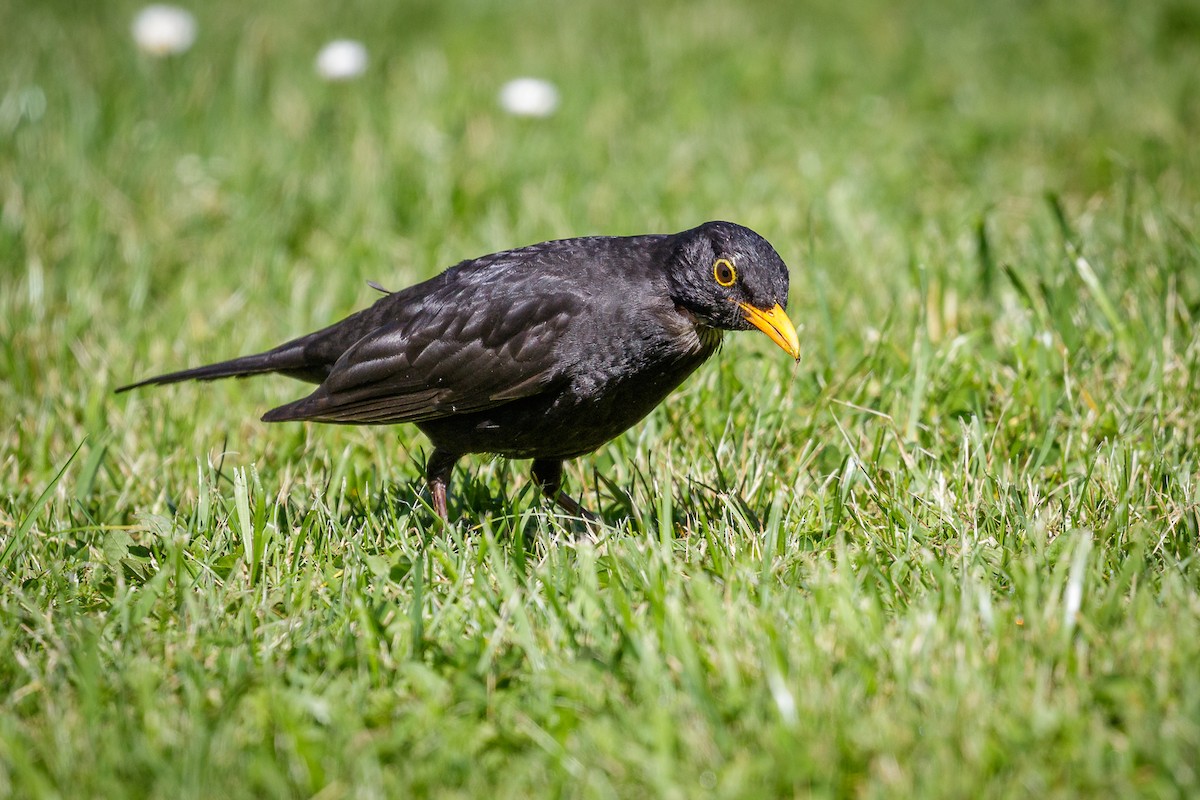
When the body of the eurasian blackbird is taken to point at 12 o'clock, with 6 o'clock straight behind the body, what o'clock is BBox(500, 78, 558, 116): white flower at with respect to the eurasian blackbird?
The white flower is roughly at 9 o'clock from the eurasian blackbird.

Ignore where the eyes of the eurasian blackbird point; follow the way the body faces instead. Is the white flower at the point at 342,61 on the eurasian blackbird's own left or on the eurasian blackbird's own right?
on the eurasian blackbird's own left

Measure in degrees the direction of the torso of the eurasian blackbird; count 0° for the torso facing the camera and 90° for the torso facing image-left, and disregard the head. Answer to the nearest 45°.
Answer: approximately 270°

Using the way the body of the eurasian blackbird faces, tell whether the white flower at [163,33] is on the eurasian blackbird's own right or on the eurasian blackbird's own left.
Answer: on the eurasian blackbird's own left
